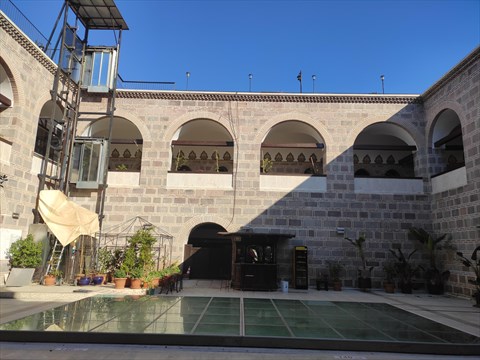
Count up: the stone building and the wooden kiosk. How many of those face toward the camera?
2

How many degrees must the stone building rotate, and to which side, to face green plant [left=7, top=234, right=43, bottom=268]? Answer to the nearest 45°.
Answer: approximately 90° to its right

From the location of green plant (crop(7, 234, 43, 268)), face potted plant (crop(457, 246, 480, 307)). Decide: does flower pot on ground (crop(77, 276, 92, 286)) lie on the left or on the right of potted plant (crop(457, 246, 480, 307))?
left

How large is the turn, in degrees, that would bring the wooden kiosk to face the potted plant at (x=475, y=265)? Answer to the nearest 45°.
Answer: approximately 90° to its left

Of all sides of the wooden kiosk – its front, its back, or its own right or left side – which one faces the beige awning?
right

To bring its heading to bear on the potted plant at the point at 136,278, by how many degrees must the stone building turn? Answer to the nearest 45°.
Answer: approximately 90° to its right

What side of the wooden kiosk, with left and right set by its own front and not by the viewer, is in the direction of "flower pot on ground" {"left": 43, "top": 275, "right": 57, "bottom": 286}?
right

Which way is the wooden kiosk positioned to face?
toward the camera

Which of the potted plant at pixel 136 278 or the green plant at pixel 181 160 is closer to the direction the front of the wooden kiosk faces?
the potted plant

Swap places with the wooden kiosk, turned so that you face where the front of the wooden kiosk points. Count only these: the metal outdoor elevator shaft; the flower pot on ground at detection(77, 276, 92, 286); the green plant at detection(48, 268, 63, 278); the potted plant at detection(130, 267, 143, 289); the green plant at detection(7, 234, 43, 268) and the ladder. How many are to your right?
6

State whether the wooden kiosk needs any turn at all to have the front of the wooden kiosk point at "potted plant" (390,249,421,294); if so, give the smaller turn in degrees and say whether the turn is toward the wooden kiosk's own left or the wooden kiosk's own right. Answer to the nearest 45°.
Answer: approximately 90° to the wooden kiosk's own left

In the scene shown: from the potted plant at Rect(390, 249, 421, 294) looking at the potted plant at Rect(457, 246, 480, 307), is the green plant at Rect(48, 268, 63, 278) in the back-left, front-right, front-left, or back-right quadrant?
back-right

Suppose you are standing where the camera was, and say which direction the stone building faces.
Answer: facing the viewer

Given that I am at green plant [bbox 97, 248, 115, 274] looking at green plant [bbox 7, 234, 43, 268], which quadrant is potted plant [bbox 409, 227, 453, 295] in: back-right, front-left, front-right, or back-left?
back-left

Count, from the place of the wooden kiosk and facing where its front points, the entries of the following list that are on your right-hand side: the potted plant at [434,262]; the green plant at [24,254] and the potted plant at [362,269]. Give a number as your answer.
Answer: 1

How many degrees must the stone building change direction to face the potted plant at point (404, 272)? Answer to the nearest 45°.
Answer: approximately 90° to its left
